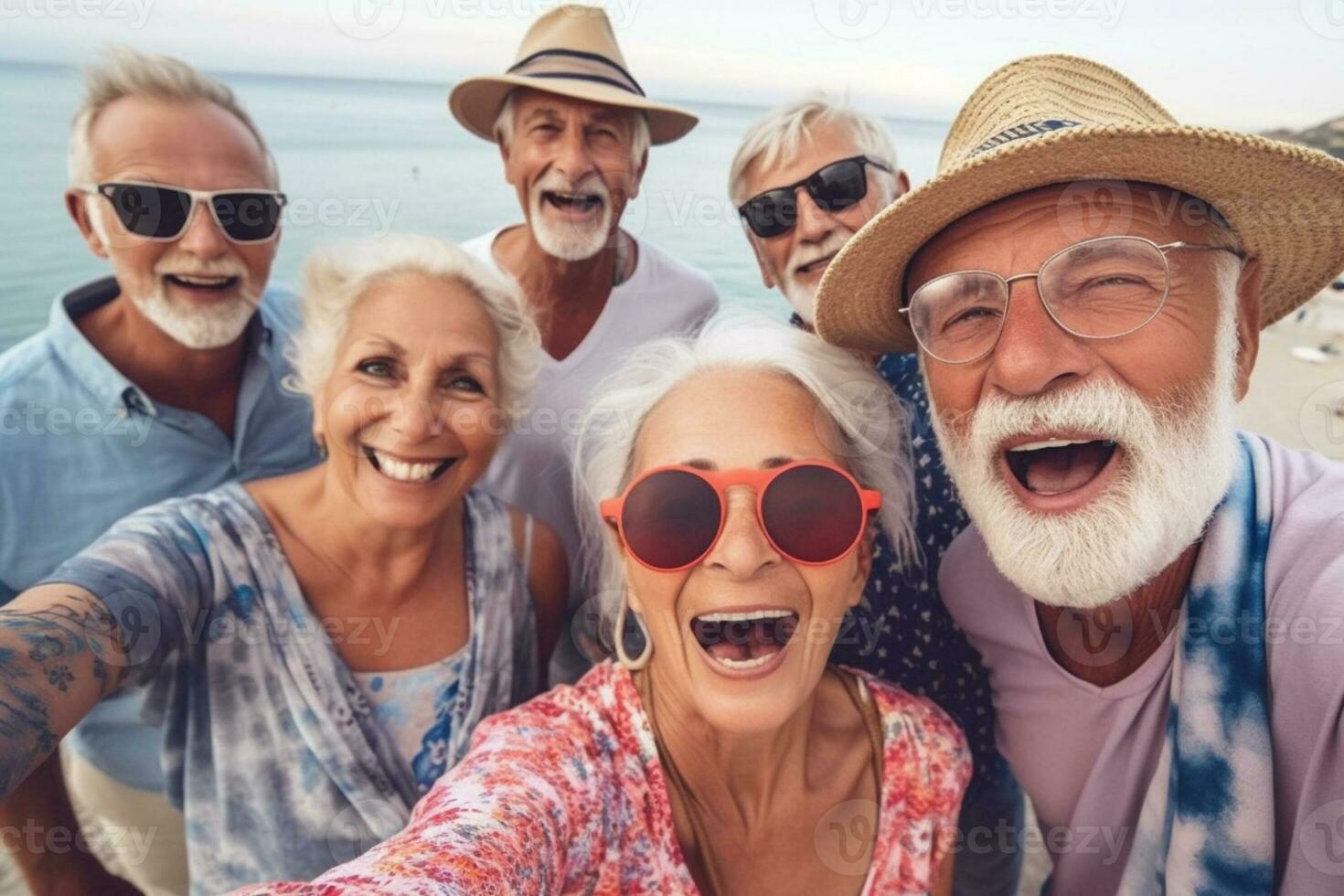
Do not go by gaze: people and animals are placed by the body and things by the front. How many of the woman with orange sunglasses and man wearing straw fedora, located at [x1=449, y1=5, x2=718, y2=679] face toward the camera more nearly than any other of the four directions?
2

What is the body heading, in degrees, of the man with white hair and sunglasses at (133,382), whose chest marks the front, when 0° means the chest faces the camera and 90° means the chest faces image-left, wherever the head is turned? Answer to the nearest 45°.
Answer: approximately 315°

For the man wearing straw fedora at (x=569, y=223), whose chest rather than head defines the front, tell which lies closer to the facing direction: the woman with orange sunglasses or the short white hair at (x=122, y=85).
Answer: the woman with orange sunglasses

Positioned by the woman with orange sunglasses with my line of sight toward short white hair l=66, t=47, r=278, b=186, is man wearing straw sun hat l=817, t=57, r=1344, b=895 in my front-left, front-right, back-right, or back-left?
back-right
